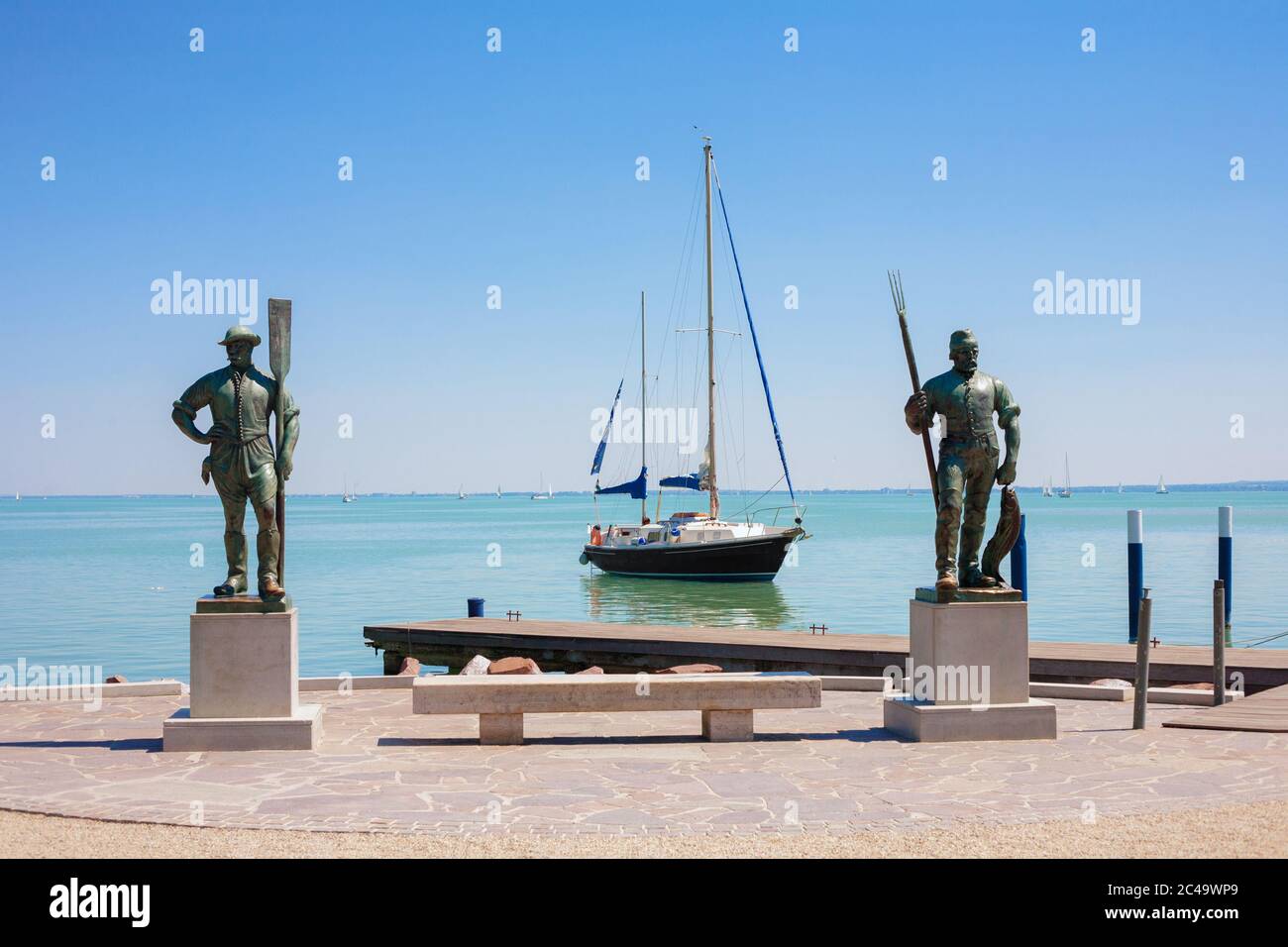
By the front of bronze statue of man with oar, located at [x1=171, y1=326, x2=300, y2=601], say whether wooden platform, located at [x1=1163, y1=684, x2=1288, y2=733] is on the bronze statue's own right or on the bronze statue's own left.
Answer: on the bronze statue's own left

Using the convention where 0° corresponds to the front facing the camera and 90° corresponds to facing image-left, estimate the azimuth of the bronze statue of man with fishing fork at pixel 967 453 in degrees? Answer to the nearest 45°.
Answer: approximately 0°

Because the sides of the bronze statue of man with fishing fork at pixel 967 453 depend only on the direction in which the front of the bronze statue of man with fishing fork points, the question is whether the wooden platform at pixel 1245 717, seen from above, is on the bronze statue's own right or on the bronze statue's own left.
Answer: on the bronze statue's own left

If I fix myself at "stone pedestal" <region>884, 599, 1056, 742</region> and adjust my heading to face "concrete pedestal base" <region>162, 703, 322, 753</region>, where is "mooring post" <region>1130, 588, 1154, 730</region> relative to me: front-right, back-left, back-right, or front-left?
back-right

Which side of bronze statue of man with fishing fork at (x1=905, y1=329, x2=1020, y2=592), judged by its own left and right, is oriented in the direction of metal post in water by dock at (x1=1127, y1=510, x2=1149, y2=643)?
back

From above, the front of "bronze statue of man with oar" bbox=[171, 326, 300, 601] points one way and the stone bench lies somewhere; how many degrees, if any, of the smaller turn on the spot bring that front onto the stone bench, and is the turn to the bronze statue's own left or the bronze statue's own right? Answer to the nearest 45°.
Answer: approximately 90° to the bronze statue's own left

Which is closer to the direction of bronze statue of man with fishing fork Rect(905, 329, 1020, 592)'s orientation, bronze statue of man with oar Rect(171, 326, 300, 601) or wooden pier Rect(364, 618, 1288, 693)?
the bronze statue of man with oar

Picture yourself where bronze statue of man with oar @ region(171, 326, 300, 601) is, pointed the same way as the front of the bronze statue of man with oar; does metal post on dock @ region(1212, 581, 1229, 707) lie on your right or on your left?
on your left

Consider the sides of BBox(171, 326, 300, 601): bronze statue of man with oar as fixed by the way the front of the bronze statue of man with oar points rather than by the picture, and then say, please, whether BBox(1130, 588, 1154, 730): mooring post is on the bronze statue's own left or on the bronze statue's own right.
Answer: on the bronze statue's own left

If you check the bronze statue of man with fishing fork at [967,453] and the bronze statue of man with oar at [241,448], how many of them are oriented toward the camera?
2

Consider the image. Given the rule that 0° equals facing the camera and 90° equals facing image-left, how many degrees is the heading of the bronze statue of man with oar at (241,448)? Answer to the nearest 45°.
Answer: approximately 0°
